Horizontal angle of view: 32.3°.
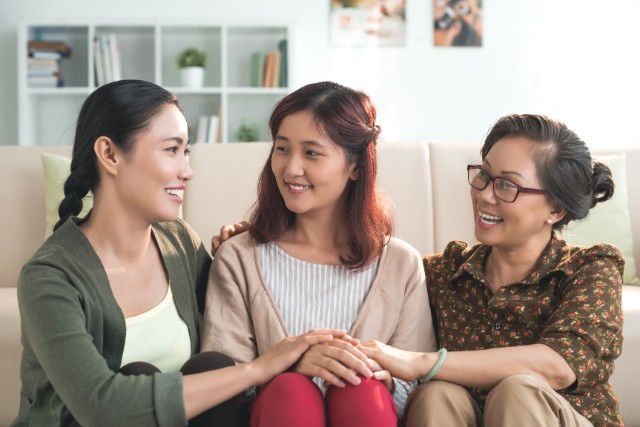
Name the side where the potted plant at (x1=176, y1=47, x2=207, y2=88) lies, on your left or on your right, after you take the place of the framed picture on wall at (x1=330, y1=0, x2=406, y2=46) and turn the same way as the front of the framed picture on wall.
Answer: on your right

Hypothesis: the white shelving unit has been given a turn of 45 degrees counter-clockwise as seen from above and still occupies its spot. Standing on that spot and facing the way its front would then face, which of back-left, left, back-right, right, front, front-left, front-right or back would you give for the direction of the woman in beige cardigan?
front-right

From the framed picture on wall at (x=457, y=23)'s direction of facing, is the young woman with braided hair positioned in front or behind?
in front

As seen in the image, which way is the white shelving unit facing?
toward the camera

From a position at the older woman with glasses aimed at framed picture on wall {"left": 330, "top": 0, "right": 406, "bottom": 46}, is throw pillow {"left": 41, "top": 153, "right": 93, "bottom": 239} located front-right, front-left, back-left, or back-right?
front-left

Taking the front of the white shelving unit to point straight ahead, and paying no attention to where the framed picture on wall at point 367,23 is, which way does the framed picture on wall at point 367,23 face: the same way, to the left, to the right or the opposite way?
the same way

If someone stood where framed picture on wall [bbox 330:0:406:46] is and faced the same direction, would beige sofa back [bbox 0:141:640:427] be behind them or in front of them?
in front

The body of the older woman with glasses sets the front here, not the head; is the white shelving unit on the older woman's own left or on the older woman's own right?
on the older woman's own right

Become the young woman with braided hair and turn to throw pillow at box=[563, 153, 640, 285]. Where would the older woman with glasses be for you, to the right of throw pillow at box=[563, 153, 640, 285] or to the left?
right

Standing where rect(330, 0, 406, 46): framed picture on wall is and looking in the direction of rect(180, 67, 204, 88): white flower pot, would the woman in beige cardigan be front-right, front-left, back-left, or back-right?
front-left

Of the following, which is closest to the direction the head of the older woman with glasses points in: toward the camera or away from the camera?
toward the camera

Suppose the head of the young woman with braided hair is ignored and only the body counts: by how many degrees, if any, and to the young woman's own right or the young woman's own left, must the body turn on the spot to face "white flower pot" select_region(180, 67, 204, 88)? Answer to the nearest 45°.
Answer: approximately 135° to the young woman's own left

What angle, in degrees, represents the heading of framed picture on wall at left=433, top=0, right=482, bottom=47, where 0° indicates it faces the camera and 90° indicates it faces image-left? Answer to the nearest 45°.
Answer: approximately 0°

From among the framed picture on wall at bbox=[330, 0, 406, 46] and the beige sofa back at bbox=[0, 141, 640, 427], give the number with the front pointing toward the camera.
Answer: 2

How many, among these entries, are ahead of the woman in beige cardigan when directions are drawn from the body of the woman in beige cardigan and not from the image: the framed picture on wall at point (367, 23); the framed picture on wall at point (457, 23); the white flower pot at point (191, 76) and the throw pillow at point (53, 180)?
0

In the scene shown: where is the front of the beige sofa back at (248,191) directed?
toward the camera

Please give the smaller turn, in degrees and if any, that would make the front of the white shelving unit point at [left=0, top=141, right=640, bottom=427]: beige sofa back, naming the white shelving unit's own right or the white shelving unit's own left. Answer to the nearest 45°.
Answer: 0° — it already faces it

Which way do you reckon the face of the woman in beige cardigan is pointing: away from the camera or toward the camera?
toward the camera

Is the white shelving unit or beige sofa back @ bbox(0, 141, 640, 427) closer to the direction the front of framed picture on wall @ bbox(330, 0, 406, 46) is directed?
the beige sofa back
